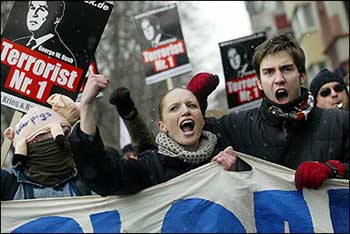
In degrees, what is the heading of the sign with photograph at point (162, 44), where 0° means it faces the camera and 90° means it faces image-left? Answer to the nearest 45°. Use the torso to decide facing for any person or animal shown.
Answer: approximately 0°

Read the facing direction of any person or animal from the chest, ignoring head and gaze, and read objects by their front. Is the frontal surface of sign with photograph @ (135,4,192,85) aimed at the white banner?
yes

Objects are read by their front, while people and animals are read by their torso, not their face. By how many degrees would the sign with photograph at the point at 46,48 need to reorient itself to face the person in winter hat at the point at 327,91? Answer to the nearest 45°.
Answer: approximately 90° to its left

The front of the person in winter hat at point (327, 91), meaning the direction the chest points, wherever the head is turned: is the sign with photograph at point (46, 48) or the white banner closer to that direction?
the white banner
